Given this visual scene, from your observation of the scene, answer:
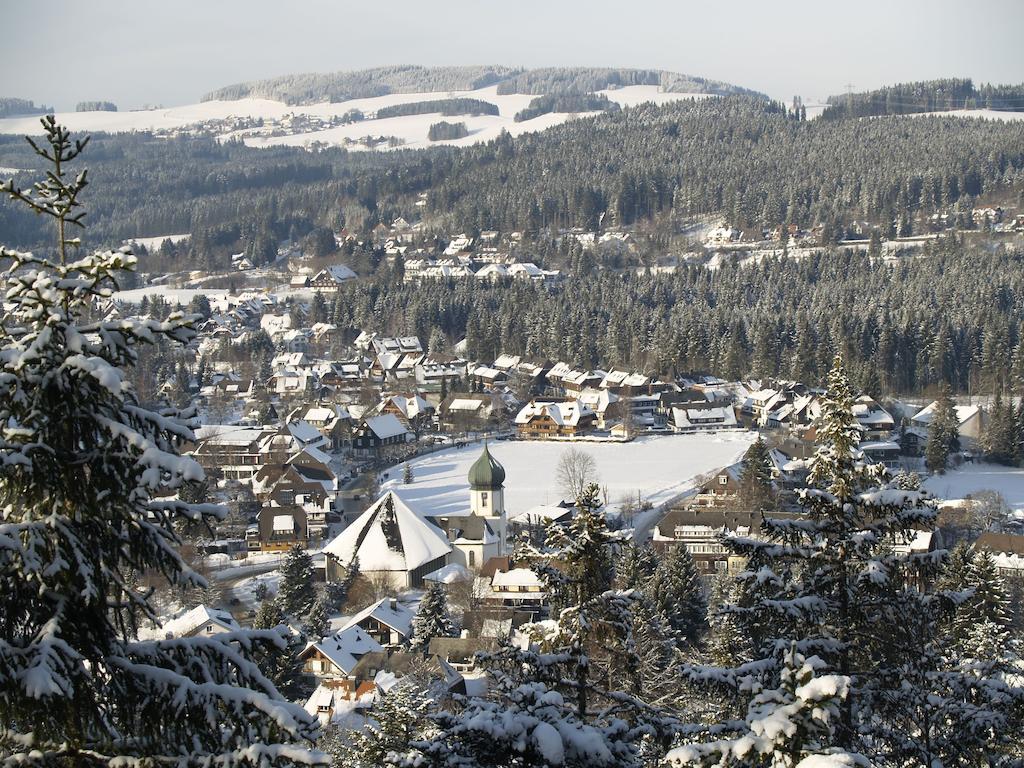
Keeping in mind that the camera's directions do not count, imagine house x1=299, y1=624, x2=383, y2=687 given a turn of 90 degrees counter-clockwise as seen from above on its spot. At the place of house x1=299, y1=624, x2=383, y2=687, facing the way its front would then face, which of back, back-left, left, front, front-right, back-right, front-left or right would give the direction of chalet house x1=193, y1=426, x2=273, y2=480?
back-left

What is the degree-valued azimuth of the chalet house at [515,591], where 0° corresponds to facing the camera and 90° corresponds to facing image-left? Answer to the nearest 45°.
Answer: approximately 0°

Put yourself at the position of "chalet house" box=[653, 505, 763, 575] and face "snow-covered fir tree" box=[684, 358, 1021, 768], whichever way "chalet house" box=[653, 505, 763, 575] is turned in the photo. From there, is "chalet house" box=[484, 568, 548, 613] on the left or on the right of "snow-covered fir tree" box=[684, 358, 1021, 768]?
right

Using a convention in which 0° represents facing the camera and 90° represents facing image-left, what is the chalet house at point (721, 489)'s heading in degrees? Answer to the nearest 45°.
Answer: approximately 45°

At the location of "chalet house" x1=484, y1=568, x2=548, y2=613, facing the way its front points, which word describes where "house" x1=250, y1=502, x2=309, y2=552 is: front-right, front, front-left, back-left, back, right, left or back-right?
back-right

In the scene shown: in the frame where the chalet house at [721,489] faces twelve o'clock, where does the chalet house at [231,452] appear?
the chalet house at [231,452] is roughly at 2 o'clock from the chalet house at [721,489].

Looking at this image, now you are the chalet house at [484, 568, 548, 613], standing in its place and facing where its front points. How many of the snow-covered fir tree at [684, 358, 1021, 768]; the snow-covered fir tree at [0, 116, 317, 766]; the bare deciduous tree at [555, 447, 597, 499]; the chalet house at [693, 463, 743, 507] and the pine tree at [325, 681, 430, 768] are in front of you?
3

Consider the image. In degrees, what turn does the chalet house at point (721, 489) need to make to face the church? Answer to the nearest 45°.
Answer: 0° — it already faces it

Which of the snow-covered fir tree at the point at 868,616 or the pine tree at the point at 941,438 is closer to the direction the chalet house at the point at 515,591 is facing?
the snow-covered fir tree

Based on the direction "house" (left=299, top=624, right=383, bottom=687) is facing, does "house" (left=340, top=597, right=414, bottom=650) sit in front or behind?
behind
